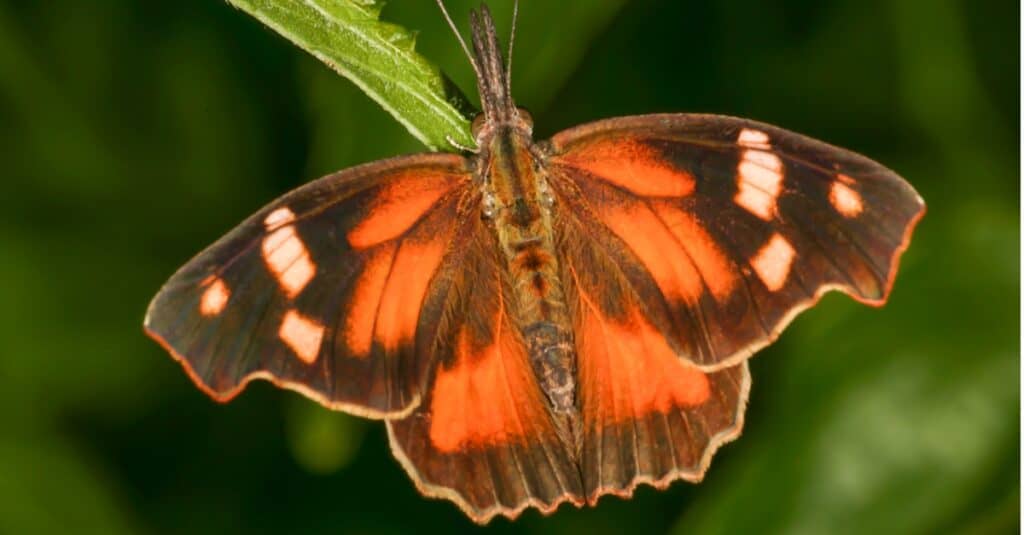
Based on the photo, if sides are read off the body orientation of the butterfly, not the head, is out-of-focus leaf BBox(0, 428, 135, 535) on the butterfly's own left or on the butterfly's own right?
on the butterfly's own left

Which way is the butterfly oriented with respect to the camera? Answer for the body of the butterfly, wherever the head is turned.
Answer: away from the camera
